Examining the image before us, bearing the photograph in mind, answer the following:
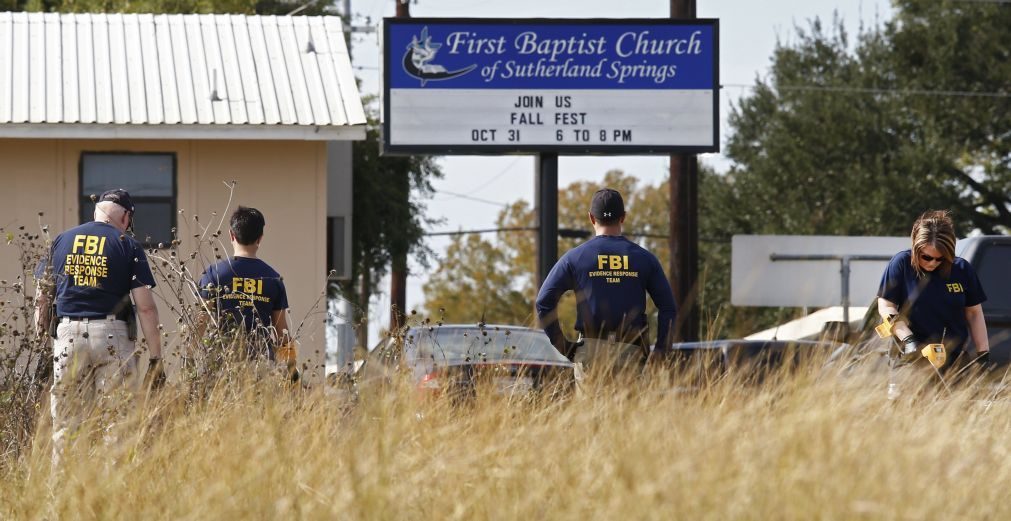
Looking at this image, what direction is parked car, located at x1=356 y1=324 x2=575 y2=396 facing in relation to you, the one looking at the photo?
facing away from the viewer and to the left of the viewer

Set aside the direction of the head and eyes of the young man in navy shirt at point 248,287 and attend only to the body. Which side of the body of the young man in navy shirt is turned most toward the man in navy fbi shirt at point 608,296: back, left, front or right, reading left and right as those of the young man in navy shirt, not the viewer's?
right

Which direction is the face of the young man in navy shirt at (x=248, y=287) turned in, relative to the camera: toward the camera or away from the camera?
away from the camera

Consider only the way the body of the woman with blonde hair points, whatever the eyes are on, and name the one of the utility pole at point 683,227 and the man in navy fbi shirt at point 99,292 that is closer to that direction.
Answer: the man in navy fbi shirt

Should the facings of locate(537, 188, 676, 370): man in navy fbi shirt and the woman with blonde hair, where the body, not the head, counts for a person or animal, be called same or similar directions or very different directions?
very different directions

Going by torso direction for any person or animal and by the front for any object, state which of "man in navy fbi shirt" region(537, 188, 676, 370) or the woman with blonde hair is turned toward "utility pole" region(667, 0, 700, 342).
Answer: the man in navy fbi shirt

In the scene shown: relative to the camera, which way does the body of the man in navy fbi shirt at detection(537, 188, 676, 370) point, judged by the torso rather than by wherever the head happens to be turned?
away from the camera

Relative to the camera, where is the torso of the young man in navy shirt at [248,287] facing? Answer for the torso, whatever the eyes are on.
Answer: away from the camera

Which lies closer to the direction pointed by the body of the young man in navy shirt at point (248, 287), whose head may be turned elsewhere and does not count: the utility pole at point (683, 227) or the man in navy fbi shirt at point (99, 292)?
the utility pole

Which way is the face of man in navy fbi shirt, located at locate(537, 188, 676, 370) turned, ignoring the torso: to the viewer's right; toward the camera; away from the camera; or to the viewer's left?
away from the camera

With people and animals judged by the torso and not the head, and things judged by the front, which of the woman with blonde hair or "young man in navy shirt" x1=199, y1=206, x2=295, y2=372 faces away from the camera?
the young man in navy shirt

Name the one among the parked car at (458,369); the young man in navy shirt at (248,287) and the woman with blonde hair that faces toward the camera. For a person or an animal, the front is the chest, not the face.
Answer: the woman with blonde hair

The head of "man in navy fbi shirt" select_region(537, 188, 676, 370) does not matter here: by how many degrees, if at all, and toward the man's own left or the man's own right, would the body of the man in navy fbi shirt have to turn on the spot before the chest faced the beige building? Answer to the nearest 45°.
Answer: approximately 45° to the man's own left
